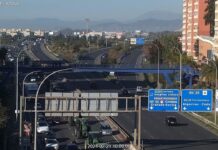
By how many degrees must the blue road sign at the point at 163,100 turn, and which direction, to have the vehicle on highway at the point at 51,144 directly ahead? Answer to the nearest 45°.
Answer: approximately 90° to its right

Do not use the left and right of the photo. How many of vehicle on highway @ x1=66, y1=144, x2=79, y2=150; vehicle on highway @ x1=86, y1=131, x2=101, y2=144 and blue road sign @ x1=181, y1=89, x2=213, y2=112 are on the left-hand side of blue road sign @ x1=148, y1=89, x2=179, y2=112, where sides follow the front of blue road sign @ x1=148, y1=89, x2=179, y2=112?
1

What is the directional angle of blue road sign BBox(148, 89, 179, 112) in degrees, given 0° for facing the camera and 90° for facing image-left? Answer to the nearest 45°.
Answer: approximately 0°

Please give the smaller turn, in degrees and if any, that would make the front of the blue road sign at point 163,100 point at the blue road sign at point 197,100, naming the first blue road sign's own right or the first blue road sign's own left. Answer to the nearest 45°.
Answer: approximately 90° to the first blue road sign's own left

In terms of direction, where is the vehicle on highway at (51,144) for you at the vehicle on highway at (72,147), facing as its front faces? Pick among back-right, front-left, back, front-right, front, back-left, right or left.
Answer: back-right
